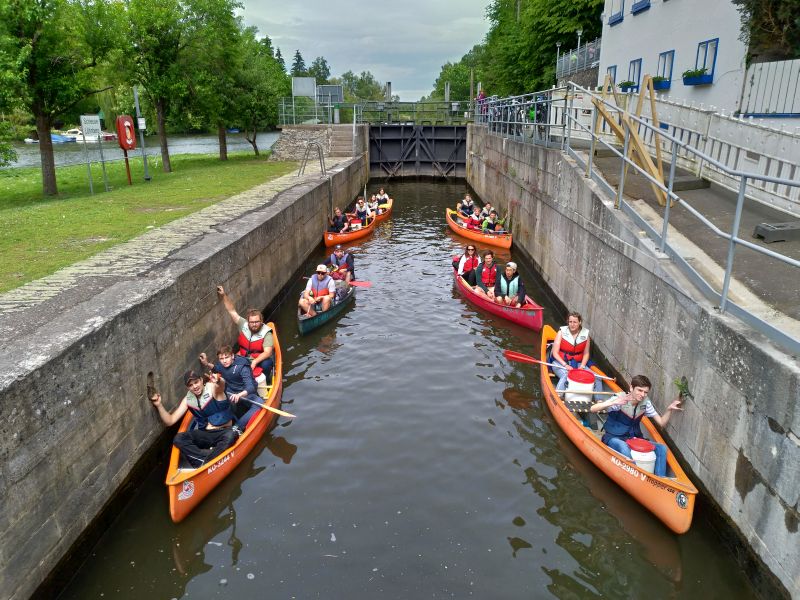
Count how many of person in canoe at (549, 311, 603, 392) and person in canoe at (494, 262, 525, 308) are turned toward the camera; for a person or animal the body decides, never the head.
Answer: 2

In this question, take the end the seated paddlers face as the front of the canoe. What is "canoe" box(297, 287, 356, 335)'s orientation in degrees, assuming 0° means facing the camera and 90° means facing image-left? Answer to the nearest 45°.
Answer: approximately 45°

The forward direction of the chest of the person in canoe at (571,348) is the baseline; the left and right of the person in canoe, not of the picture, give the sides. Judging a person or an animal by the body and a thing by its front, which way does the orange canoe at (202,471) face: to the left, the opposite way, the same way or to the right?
the same way

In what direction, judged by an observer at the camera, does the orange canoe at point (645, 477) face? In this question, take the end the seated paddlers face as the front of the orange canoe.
facing the viewer and to the right of the viewer

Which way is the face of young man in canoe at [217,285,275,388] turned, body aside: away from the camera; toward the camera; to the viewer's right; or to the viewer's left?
toward the camera

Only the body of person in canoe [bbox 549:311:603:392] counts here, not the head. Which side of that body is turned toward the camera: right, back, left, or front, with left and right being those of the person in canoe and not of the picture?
front

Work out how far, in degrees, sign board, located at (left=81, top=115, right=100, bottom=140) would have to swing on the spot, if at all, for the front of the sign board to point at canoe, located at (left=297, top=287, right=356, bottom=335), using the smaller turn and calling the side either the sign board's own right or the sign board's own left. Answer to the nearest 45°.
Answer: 0° — it already faces it

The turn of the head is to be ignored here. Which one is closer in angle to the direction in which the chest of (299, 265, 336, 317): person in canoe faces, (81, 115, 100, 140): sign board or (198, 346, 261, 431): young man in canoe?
the young man in canoe

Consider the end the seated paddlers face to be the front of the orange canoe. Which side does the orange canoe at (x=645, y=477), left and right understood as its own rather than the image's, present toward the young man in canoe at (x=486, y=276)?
back

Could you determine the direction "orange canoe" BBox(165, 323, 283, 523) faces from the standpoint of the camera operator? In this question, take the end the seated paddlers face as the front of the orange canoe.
facing the viewer and to the left of the viewer

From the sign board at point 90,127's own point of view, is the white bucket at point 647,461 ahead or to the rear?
ahead

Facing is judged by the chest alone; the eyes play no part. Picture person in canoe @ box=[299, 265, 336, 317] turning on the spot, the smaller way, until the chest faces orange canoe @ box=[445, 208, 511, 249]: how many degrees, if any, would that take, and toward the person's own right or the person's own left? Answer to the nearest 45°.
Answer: approximately 135° to the person's own left

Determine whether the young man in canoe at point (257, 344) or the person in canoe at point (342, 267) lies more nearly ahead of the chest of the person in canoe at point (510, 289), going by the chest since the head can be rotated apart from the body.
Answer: the young man in canoe

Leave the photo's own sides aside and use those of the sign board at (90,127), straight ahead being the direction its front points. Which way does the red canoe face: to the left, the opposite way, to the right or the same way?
the same way

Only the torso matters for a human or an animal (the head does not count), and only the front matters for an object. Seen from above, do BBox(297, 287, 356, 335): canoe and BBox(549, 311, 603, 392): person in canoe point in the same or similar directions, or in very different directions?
same or similar directions

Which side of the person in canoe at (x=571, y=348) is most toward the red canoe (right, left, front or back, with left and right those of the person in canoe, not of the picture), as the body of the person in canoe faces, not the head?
back

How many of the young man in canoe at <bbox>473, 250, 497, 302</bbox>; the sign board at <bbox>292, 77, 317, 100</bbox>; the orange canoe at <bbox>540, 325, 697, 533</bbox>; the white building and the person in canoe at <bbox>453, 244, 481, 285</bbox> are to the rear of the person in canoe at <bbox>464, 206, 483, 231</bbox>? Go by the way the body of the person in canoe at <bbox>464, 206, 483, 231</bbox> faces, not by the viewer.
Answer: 1

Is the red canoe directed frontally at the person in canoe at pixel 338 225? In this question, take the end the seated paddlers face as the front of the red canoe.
no

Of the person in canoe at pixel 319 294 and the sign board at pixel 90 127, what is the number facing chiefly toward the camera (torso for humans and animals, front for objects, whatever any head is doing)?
2

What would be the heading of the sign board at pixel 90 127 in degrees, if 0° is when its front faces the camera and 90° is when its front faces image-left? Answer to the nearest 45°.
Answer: approximately 0°

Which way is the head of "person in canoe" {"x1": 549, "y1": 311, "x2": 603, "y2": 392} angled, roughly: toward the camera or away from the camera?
toward the camera

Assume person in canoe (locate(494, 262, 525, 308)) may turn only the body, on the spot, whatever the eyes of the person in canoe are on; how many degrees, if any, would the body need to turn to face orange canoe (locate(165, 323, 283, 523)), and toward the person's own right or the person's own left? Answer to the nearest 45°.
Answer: approximately 45° to the person's own right
